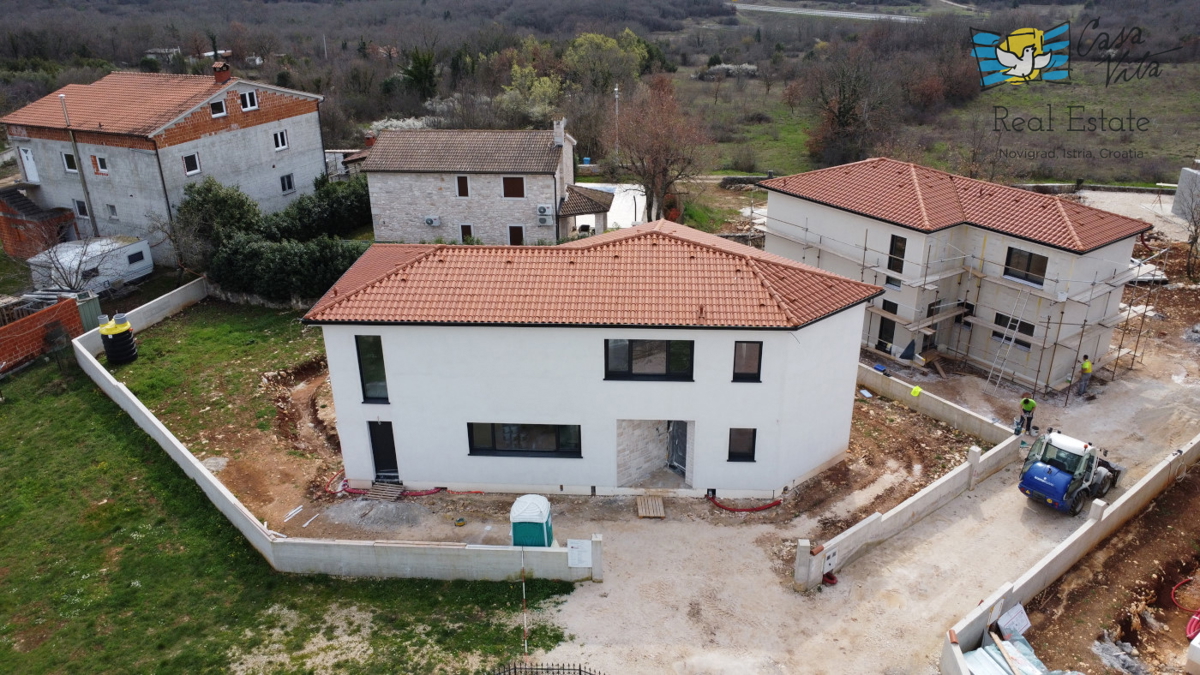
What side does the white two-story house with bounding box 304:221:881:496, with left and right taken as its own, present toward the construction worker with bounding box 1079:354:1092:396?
left

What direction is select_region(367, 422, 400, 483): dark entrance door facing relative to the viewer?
toward the camera

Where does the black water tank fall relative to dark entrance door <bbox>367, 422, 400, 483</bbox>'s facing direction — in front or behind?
behind

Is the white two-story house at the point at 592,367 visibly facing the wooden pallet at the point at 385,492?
no

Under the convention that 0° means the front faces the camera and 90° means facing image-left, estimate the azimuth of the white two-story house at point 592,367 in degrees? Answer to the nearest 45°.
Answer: approximately 0°

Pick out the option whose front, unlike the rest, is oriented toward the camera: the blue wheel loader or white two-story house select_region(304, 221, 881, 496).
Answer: the white two-story house

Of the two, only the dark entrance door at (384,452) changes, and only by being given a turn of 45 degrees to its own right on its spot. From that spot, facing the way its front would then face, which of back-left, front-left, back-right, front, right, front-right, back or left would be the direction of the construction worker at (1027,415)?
back-left

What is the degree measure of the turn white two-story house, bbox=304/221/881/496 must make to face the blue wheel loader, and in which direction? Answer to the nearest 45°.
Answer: approximately 90° to its left

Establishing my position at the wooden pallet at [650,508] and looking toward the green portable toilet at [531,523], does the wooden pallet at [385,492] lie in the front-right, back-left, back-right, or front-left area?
front-right

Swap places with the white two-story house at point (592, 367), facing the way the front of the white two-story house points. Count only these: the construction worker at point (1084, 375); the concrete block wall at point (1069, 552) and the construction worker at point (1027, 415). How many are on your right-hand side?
0

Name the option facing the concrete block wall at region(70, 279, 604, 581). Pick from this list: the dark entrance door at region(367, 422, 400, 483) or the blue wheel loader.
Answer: the dark entrance door

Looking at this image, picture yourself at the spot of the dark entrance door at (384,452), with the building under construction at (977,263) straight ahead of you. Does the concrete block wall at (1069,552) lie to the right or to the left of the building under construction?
right

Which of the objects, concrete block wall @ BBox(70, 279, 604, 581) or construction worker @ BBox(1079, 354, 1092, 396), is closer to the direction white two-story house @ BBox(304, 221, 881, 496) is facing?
the concrete block wall

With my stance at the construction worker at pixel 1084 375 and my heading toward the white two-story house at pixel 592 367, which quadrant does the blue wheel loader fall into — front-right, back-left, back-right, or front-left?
front-left

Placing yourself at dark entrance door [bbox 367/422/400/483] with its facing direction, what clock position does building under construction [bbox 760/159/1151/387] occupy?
The building under construction is roughly at 9 o'clock from the dark entrance door.

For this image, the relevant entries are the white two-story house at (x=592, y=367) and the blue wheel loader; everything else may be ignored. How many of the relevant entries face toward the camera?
1

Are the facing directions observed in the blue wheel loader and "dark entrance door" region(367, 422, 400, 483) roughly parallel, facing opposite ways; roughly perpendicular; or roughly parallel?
roughly perpendicular

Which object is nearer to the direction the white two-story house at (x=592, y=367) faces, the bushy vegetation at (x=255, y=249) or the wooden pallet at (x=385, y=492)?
the wooden pallet

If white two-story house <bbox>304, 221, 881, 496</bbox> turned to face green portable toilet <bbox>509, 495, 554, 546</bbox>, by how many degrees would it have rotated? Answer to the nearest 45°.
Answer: approximately 45° to its right
